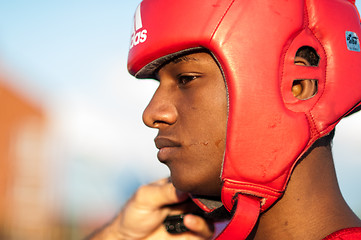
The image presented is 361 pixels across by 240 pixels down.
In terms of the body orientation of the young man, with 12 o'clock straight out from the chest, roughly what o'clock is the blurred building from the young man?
The blurred building is roughly at 2 o'clock from the young man.

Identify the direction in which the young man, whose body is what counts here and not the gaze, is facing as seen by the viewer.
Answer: to the viewer's left

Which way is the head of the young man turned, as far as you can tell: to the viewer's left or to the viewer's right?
to the viewer's left
